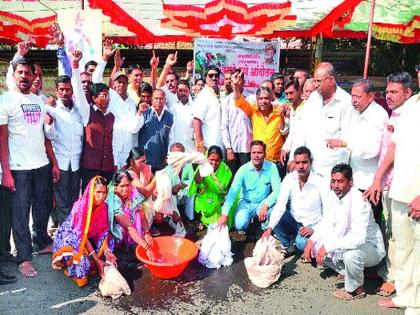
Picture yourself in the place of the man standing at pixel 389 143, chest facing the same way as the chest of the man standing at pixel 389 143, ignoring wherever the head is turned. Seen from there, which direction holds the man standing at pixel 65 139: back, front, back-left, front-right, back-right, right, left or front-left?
front-right

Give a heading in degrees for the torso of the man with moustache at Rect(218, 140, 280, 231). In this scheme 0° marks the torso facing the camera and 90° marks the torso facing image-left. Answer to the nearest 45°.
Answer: approximately 0°

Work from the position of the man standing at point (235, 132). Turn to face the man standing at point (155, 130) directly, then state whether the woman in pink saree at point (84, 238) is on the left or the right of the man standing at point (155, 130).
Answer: left

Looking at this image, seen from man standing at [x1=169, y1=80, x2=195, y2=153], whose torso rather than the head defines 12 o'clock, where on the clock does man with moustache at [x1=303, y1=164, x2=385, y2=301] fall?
The man with moustache is roughly at 11 o'clock from the man standing.

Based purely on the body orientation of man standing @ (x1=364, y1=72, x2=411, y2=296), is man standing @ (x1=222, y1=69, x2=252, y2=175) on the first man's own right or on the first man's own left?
on the first man's own right

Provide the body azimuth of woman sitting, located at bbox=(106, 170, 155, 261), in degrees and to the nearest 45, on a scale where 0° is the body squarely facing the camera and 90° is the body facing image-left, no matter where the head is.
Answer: approximately 315°

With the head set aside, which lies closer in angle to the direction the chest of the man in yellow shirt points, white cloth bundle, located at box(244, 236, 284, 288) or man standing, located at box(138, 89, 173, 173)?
the white cloth bundle

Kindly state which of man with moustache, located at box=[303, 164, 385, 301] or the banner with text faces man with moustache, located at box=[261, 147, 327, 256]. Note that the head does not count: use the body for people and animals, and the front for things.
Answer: the banner with text
